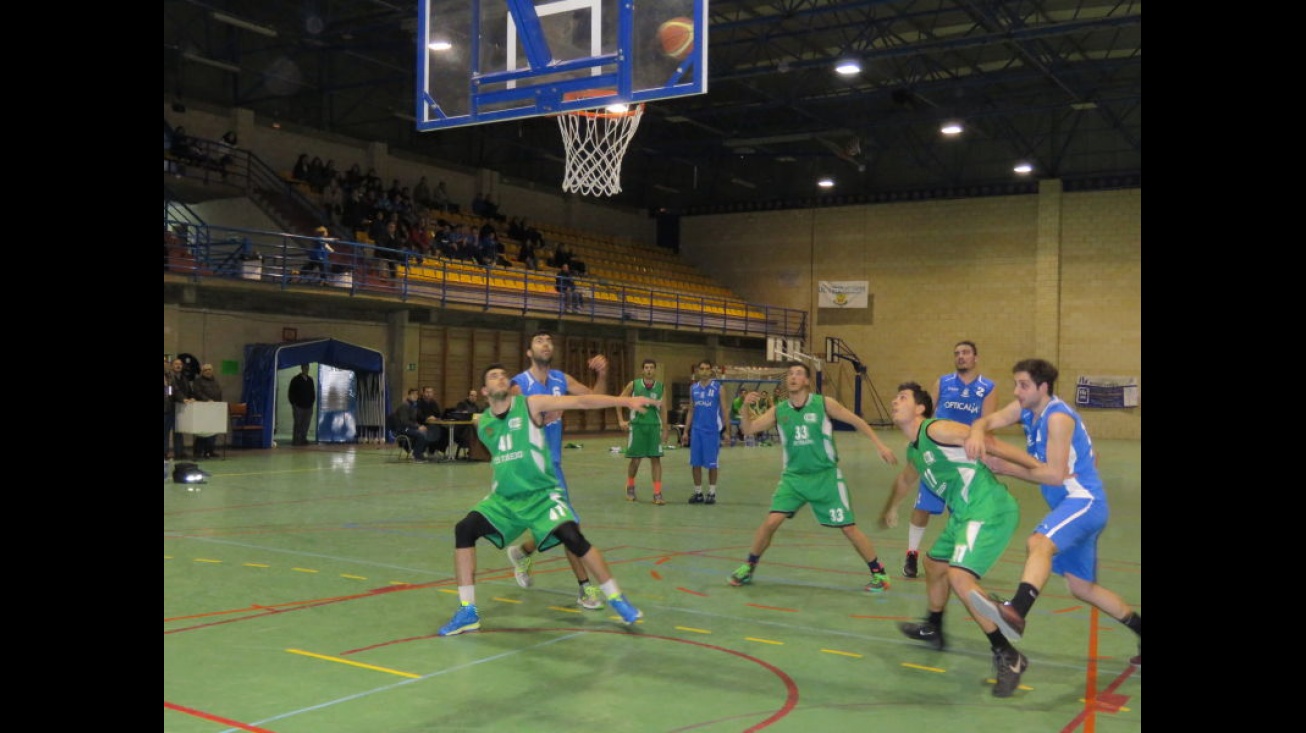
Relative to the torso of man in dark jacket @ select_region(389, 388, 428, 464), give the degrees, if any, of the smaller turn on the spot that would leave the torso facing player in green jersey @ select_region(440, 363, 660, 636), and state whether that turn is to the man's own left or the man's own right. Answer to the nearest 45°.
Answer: approximately 90° to the man's own right

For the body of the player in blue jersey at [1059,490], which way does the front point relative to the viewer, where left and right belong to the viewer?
facing to the left of the viewer

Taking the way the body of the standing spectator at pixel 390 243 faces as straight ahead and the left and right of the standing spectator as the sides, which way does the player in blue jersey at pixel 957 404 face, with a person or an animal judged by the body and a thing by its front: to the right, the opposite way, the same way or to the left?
to the right

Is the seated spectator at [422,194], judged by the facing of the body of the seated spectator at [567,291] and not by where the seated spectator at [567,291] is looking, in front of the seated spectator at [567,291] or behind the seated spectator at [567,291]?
behind

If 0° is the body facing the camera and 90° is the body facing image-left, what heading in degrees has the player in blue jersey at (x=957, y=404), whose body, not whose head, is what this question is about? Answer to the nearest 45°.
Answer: approximately 0°

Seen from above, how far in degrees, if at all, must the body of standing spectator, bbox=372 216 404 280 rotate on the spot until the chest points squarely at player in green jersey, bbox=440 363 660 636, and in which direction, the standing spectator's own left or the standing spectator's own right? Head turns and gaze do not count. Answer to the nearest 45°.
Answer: approximately 45° to the standing spectator's own right

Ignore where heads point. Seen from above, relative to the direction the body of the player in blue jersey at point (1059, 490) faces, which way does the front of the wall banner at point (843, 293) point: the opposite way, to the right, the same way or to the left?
to the left

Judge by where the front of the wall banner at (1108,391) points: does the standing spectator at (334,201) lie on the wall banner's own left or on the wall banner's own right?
on the wall banner's own right
